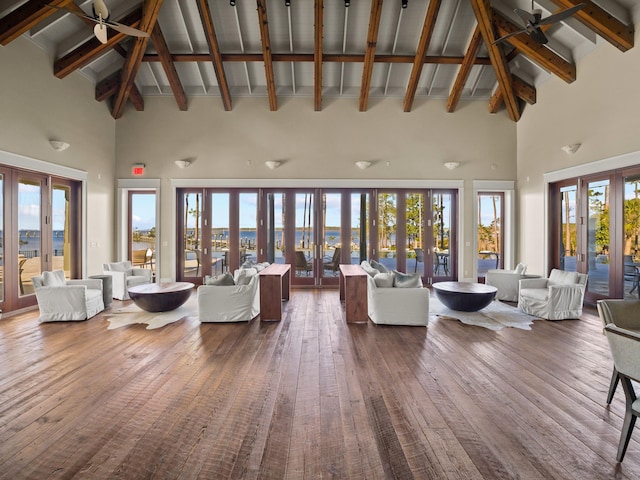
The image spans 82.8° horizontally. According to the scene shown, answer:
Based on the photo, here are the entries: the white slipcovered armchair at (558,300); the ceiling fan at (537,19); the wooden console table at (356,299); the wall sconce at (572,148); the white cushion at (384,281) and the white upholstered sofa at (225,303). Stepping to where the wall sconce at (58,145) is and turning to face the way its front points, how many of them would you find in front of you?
6

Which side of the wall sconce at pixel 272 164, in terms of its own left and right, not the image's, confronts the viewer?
front

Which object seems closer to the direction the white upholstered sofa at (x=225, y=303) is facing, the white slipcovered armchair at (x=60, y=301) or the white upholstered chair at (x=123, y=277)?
the white slipcovered armchair

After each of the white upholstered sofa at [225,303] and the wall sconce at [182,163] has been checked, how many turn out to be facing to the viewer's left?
1

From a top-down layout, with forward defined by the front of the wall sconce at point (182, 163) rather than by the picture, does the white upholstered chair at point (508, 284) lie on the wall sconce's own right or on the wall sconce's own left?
on the wall sconce's own left

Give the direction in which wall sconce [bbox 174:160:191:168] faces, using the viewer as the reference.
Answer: facing the viewer

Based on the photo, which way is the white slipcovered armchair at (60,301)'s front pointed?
to the viewer's right

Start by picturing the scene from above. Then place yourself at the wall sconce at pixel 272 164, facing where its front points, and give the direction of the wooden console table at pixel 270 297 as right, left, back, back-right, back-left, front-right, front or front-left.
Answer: front

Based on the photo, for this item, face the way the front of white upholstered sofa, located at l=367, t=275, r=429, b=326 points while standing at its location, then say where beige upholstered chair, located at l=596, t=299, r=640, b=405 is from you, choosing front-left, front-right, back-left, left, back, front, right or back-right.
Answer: front-right

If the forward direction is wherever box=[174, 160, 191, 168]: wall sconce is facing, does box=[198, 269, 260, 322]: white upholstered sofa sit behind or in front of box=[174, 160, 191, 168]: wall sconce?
in front

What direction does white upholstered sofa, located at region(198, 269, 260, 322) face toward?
to the viewer's left

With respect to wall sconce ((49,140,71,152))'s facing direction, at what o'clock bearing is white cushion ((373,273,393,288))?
The white cushion is roughly at 12 o'clock from the wall sconce.

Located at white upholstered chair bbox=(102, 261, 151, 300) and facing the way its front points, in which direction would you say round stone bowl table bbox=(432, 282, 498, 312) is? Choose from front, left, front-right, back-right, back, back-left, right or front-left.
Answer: front

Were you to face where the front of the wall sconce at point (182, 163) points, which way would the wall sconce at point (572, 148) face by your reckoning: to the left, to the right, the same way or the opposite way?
to the right
